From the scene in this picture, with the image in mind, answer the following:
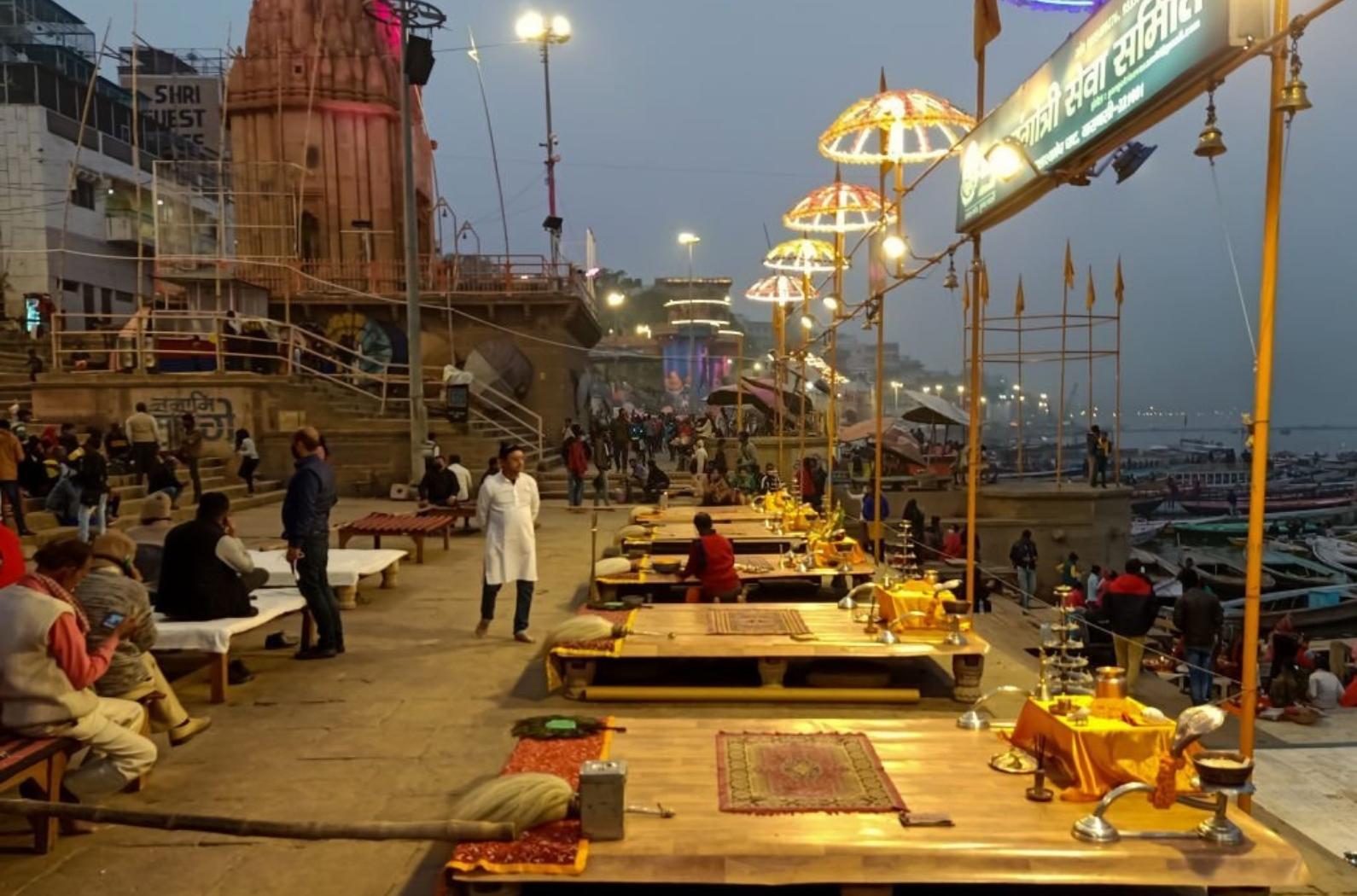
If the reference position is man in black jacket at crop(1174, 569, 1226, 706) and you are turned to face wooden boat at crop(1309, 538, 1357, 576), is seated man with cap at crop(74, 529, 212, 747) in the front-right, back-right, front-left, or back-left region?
back-left

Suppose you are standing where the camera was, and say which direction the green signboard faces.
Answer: facing the viewer and to the left of the viewer

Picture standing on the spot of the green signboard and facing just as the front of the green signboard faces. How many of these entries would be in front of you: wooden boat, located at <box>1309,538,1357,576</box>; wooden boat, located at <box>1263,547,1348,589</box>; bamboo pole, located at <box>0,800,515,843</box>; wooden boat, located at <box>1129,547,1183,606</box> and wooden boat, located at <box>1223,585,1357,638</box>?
1

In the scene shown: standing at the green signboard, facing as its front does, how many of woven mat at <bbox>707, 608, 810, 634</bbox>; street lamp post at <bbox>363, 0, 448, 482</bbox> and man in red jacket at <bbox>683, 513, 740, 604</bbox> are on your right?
3

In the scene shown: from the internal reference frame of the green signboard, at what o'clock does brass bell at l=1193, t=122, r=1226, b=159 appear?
The brass bell is roughly at 9 o'clock from the green signboard.

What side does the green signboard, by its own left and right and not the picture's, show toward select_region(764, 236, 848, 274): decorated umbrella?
right

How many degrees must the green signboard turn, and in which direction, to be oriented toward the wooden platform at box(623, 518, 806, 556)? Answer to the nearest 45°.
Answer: approximately 90° to its right

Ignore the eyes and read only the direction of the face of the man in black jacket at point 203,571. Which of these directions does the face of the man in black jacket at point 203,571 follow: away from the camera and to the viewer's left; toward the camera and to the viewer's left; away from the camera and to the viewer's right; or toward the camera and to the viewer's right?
away from the camera and to the viewer's right

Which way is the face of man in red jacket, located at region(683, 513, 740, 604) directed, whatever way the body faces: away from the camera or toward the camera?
away from the camera

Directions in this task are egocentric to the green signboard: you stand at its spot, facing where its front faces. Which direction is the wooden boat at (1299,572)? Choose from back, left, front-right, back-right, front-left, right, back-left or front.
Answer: back-right

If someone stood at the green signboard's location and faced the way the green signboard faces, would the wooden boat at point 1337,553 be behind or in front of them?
behind

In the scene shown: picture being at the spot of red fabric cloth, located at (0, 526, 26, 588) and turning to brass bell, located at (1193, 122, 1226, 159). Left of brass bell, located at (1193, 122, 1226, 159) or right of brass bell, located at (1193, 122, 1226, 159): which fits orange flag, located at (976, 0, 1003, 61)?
left

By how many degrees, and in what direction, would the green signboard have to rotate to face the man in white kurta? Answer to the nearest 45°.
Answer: approximately 90° to its right

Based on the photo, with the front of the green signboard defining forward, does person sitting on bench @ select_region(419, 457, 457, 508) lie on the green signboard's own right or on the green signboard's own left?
on the green signboard's own right

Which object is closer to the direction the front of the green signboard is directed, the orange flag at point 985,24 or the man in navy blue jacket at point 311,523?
the man in navy blue jacket

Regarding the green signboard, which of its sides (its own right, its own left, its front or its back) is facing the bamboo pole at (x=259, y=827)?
front

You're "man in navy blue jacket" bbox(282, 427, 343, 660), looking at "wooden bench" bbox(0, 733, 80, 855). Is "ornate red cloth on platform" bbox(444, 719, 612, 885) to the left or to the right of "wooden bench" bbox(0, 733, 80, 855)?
left

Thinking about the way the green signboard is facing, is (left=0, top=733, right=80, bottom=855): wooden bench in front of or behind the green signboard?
in front
